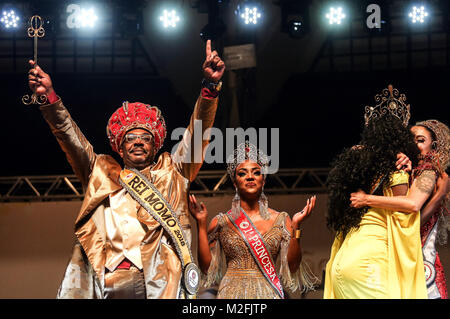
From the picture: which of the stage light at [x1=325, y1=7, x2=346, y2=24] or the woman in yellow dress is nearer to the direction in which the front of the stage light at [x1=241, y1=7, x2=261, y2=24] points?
the woman in yellow dress

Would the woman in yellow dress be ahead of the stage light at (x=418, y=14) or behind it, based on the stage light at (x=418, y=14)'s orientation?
ahead

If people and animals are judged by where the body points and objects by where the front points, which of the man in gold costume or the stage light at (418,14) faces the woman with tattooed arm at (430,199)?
the stage light

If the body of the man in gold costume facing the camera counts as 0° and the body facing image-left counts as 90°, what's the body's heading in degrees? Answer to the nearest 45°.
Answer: approximately 0°

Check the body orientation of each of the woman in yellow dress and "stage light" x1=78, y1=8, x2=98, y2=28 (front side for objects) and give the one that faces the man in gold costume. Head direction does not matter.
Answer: the stage light

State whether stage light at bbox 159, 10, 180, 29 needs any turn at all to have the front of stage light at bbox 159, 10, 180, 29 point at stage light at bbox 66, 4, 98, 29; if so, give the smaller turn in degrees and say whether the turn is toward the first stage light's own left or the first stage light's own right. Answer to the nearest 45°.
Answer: approximately 90° to the first stage light's own right

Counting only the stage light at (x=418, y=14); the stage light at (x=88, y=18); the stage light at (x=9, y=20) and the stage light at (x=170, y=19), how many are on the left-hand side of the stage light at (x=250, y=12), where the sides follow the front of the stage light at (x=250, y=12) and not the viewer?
1

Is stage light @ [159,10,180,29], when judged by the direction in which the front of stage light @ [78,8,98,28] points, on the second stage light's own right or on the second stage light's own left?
on the second stage light's own left
